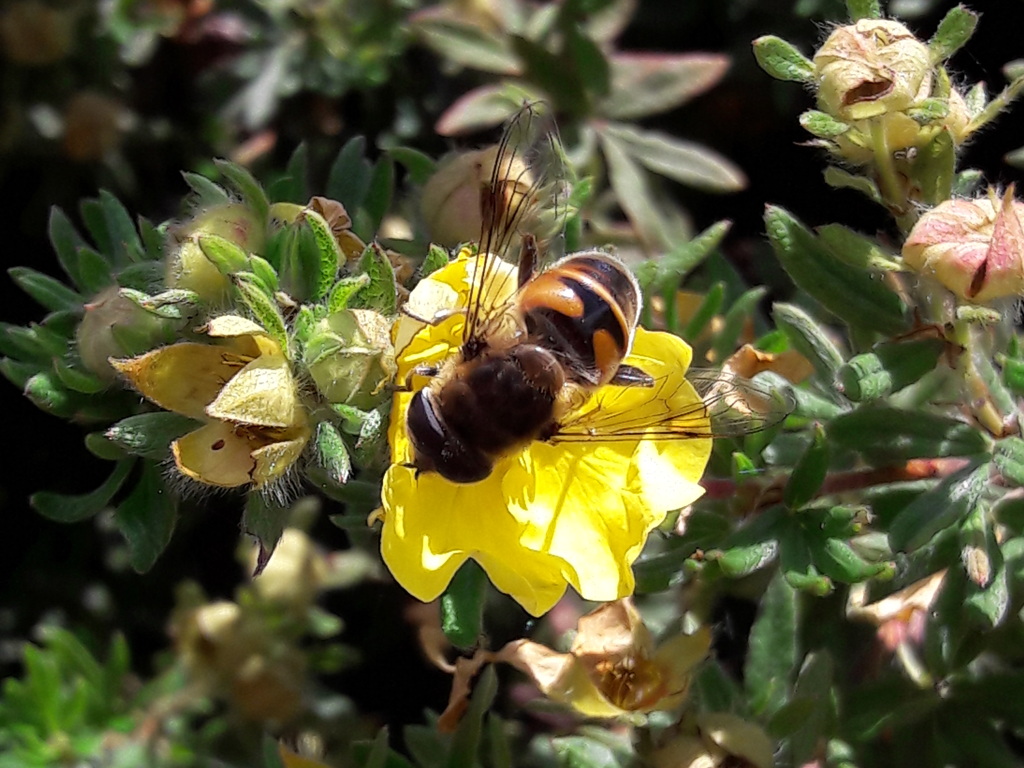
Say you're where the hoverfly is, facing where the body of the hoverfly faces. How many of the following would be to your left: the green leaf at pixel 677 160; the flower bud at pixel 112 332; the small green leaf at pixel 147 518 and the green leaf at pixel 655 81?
0

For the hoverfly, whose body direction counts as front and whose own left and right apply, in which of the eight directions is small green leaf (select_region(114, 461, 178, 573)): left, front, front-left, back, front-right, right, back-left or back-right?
front-right

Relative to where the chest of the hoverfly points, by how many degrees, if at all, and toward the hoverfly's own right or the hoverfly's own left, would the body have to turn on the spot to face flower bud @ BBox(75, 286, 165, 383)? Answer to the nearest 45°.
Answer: approximately 45° to the hoverfly's own right

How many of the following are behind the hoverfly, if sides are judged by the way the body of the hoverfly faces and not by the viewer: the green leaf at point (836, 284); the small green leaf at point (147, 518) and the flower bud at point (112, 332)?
1

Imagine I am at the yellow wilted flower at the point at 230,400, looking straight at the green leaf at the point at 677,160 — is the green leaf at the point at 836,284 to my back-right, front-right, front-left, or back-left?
front-right

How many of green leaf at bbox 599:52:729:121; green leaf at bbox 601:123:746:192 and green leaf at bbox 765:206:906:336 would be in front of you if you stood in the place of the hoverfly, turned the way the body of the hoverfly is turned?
0

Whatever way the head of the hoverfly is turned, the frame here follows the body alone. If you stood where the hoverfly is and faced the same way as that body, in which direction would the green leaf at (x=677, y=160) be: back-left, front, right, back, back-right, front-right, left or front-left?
back-right

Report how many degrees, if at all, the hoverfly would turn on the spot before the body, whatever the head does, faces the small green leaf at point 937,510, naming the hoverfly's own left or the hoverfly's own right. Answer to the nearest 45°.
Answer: approximately 135° to the hoverfly's own left

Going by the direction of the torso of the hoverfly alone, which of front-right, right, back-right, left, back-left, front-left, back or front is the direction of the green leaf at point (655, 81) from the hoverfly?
back-right

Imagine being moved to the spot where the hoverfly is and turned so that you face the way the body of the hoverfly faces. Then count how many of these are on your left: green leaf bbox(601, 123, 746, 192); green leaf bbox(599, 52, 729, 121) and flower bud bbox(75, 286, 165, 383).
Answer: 0

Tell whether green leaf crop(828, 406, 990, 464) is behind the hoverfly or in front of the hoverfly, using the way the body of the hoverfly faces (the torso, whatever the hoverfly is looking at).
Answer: behind

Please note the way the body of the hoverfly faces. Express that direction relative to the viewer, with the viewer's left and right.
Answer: facing the viewer and to the left of the viewer

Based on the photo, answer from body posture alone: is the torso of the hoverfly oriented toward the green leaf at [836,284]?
no
